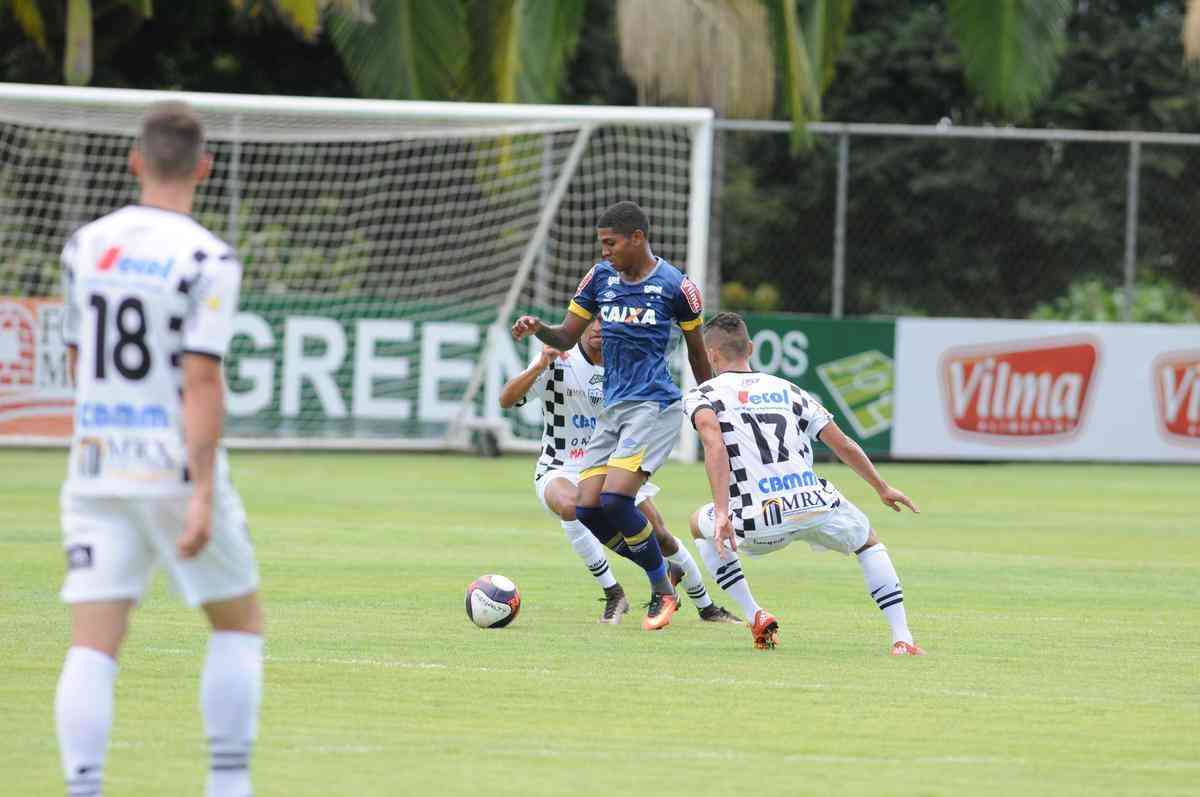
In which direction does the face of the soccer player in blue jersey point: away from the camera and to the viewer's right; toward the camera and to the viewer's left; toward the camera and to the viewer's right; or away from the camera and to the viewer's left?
toward the camera and to the viewer's left

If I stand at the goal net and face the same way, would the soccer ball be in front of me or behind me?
in front

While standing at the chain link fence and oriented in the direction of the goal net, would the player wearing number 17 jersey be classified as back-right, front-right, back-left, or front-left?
front-left

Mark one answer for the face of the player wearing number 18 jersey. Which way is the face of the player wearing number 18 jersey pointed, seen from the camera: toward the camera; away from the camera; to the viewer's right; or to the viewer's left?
away from the camera

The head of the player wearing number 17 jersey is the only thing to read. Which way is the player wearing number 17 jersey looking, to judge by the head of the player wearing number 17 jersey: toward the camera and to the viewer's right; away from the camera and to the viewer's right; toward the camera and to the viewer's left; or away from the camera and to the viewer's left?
away from the camera and to the viewer's left

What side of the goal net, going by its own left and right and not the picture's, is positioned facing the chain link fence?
left

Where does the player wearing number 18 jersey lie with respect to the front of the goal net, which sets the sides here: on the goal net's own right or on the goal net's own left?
on the goal net's own right

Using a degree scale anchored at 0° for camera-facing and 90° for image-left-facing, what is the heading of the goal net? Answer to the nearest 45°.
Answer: approximately 315°
